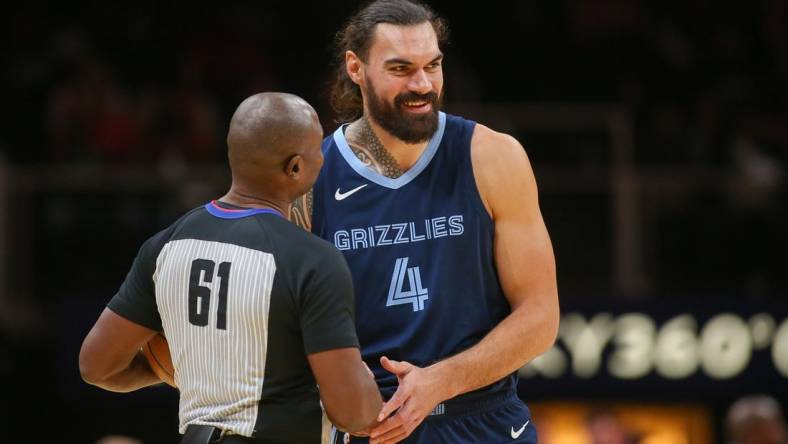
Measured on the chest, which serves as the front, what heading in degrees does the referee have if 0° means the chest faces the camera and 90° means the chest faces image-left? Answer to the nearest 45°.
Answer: approximately 225°

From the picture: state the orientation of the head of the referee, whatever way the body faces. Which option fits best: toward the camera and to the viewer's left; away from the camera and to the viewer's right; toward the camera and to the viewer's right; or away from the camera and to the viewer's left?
away from the camera and to the viewer's right

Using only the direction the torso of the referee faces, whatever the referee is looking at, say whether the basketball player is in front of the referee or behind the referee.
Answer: in front
